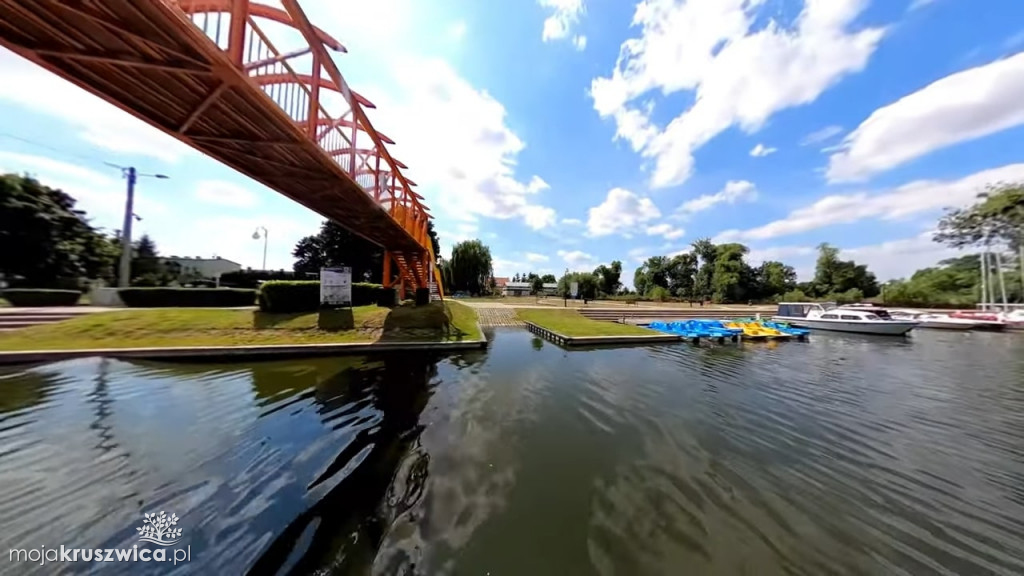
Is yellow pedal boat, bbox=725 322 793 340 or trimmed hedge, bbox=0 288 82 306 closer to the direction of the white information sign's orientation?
the yellow pedal boat

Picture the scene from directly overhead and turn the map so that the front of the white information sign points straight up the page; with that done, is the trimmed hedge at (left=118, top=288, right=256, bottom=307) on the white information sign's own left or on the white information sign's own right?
on the white information sign's own right

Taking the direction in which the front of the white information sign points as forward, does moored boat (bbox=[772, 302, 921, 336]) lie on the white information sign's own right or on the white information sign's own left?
on the white information sign's own left

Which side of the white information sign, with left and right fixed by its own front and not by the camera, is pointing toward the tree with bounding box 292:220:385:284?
back

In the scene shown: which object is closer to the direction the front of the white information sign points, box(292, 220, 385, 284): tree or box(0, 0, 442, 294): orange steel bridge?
the orange steel bridge

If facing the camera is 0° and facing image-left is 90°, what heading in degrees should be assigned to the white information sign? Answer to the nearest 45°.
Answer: approximately 0°

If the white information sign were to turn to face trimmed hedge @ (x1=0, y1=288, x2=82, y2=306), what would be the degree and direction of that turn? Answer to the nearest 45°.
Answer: approximately 135° to its right

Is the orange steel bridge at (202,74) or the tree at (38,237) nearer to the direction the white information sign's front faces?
the orange steel bridge

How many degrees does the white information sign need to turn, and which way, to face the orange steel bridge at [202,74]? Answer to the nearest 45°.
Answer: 0° — it already faces it

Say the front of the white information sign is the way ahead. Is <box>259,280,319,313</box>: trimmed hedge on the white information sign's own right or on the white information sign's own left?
on the white information sign's own right
